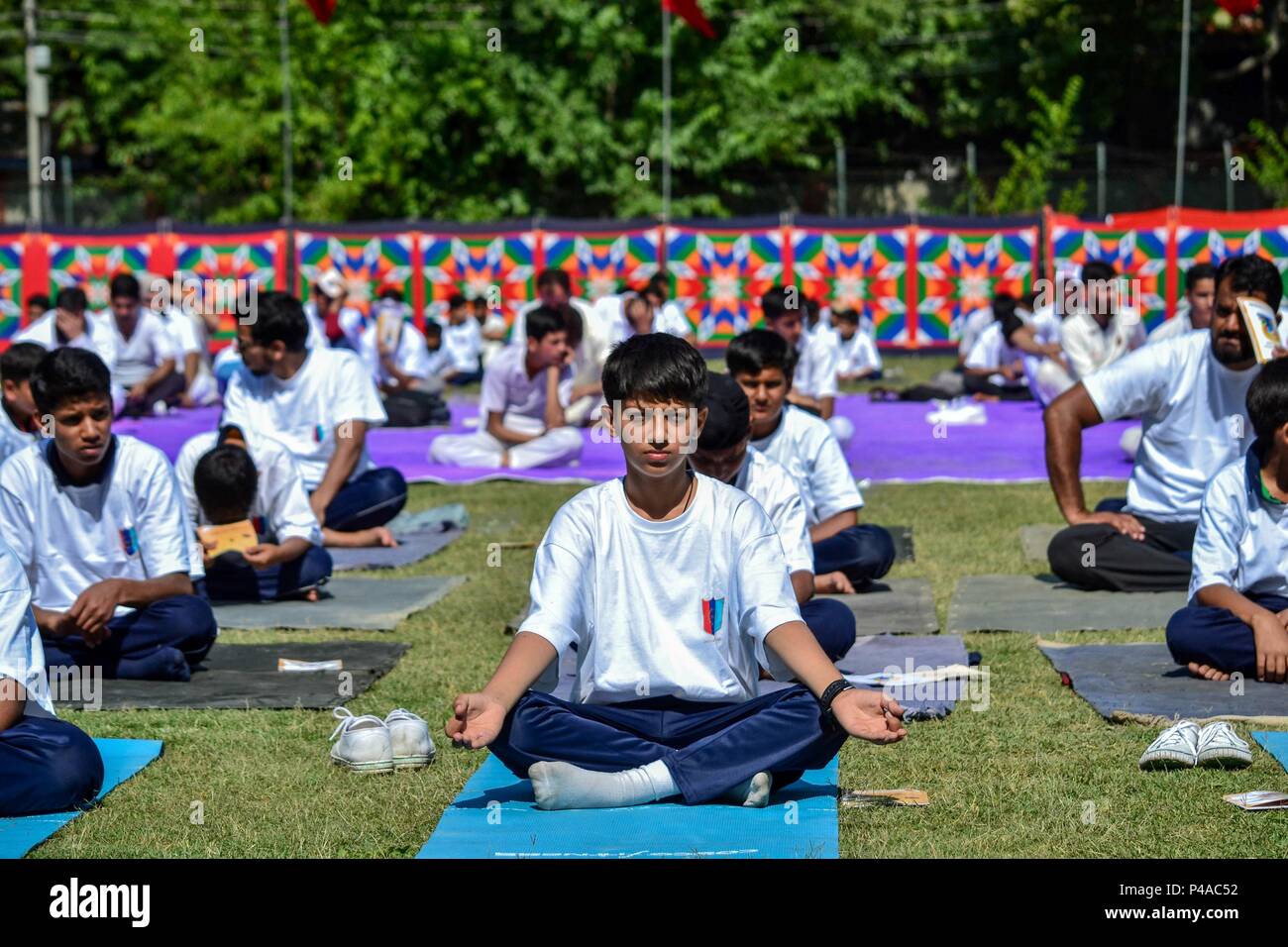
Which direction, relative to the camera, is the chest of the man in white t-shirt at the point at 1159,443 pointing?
toward the camera

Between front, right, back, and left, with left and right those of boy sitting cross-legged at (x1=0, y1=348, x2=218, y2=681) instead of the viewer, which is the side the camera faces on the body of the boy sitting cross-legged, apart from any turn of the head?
front

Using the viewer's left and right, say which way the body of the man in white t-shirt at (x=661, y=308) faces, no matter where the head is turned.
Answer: facing the viewer and to the left of the viewer

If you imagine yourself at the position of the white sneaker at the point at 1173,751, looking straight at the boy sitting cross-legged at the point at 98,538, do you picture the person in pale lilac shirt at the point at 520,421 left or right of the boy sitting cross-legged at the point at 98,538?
right

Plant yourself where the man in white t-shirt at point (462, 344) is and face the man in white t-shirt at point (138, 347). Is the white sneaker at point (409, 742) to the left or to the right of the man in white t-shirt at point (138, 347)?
left

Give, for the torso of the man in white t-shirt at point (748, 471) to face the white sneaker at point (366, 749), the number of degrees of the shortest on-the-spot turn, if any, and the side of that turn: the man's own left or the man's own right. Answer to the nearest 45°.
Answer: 0° — they already face it

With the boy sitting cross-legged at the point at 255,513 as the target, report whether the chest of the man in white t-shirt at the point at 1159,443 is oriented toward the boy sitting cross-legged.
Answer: no

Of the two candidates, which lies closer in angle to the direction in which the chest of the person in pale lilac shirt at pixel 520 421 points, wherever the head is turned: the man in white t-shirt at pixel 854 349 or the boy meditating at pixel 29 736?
the boy meditating

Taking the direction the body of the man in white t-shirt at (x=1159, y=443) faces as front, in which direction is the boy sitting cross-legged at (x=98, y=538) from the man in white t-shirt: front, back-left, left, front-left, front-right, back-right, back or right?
front-right

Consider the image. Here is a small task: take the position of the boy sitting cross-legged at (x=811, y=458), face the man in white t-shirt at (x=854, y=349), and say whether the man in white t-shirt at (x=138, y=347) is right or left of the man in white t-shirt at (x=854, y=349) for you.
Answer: left

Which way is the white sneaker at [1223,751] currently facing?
toward the camera

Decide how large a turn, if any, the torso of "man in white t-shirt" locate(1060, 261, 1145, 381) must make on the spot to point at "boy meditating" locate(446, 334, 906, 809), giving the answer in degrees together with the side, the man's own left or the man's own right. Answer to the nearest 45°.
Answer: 0° — they already face them

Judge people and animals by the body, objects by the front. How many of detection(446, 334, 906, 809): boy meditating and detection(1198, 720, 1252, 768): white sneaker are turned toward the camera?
2

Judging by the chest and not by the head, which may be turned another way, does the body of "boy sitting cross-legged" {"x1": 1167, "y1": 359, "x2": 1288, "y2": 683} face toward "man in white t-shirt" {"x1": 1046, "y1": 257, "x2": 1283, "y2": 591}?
no

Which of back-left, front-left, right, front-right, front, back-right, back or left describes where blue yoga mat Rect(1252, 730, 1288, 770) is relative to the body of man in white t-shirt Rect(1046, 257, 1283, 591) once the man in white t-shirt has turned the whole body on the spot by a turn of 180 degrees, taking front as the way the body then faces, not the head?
back

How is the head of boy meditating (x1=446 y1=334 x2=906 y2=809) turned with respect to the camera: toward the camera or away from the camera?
toward the camera

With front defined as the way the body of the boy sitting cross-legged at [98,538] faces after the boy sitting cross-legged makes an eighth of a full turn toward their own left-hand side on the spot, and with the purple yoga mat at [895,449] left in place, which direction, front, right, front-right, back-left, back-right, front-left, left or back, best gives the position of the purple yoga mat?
left
